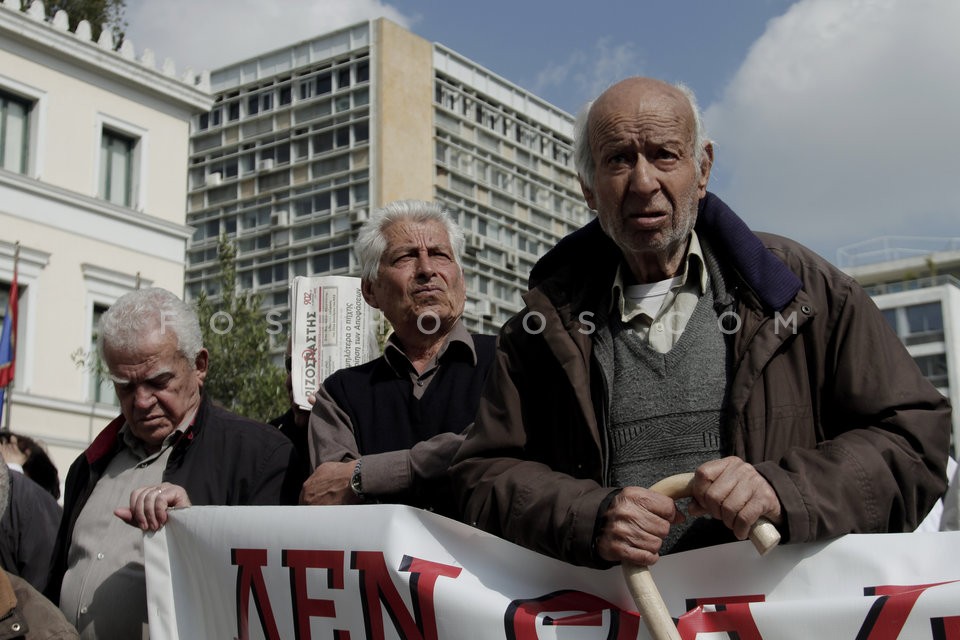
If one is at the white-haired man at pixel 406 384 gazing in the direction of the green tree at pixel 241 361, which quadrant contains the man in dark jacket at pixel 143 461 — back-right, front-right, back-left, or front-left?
front-left

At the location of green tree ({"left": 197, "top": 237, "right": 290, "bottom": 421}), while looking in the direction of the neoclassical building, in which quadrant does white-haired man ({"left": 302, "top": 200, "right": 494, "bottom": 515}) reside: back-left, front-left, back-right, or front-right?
back-left

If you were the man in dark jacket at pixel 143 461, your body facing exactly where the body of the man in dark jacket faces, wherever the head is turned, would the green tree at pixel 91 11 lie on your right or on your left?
on your right

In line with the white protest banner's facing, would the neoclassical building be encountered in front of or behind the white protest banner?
behind

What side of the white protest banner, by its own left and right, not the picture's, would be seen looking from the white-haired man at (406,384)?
back

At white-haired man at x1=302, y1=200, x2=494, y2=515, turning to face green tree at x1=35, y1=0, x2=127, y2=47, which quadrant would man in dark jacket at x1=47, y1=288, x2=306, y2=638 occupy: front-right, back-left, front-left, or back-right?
front-left

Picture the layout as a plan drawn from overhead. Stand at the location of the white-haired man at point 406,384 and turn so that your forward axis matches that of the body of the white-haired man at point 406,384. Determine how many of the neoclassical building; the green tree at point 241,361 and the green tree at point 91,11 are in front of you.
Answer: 0

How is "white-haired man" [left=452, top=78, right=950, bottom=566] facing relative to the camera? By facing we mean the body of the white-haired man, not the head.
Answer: toward the camera

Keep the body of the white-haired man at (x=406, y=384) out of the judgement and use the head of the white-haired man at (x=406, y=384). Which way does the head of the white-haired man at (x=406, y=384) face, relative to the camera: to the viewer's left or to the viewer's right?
to the viewer's right

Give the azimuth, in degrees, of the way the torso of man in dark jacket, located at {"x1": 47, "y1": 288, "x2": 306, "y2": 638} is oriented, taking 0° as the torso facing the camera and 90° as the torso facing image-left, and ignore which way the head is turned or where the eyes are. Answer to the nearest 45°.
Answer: approximately 45°

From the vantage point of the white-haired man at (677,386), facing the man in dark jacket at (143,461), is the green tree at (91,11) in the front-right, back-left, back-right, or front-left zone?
front-right

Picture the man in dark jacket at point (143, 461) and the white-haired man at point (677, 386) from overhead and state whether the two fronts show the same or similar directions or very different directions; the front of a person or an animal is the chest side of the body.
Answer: same or similar directions

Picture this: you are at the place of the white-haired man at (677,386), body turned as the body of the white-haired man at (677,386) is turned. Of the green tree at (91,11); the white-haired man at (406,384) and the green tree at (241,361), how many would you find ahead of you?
0

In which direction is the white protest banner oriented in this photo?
toward the camera

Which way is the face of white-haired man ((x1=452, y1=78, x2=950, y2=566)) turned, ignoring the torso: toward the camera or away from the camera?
toward the camera

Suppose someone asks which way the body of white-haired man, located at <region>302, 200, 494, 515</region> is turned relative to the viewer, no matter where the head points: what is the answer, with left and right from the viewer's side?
facing the viewer and to the right of the viewer
